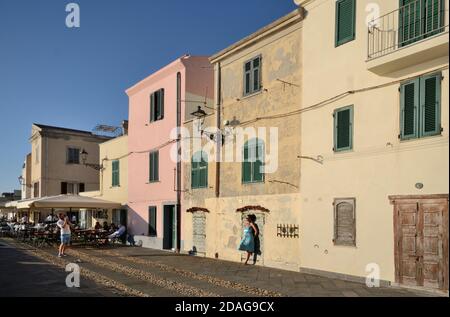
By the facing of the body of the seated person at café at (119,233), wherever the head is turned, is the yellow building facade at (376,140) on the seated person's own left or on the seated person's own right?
on the seated person's own left

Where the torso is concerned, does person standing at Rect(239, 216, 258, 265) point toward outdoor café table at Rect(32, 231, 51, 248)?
no

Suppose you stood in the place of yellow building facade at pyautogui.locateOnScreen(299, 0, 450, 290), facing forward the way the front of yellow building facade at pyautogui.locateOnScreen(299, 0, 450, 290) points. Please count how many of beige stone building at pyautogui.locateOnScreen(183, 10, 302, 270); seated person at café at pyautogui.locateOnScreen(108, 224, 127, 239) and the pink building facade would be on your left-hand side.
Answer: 0

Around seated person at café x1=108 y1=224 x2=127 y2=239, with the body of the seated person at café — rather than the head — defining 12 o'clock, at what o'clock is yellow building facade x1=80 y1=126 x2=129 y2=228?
The yellow building facade is roughly at 3 o'clock from the seated person at café.

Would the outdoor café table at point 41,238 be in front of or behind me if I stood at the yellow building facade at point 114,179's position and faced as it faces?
in front

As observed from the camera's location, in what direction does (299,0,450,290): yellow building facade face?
facing the viewer and to the left of the viewer

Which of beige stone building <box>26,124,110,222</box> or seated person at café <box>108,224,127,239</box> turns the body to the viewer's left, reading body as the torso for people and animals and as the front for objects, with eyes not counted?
the seated person at café

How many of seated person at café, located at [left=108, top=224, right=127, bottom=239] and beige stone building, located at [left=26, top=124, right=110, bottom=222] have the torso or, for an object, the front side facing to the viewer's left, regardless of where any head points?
1

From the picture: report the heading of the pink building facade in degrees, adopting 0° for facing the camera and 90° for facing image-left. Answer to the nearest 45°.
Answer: approximately 45°
